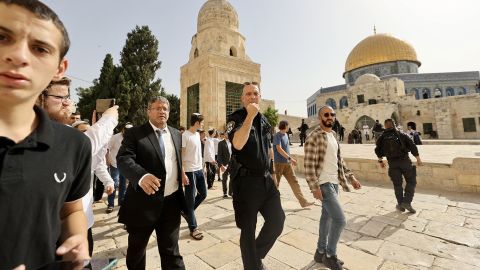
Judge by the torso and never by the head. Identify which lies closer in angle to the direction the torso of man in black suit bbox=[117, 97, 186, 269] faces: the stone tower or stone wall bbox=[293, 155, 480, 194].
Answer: the stone wall

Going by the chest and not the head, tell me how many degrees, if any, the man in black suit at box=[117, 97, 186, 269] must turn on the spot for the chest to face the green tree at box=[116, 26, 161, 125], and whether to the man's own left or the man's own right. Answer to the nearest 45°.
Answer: approximately 135° to the man's own left

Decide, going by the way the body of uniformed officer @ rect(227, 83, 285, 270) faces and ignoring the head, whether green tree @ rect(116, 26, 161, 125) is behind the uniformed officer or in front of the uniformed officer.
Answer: behind

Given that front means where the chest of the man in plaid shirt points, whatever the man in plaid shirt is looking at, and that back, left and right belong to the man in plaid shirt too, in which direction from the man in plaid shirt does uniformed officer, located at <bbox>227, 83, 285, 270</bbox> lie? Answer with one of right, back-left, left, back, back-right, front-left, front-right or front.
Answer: right

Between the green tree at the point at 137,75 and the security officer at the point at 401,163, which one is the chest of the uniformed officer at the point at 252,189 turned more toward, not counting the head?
the security officer

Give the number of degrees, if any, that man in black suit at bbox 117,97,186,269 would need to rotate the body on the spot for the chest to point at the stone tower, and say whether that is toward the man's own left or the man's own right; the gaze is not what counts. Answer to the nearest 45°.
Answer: approximately 135° to the man's own left

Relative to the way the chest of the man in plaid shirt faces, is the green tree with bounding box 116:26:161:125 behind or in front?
behind

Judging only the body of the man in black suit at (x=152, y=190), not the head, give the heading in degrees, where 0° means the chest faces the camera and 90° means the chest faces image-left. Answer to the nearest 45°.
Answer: approximately 315°

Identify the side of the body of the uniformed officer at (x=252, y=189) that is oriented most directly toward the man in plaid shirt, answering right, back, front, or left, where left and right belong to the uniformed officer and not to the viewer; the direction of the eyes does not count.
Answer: left

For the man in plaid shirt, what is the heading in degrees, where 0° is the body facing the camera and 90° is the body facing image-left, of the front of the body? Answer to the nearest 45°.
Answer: approximately 315°
